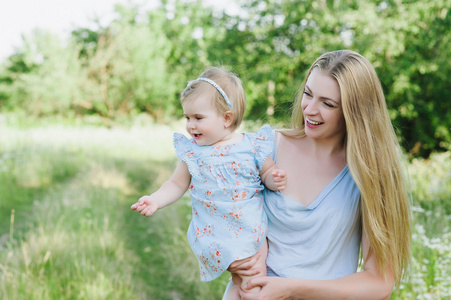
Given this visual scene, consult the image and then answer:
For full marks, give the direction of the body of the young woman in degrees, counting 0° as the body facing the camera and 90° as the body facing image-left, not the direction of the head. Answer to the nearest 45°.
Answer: approximately 45°
